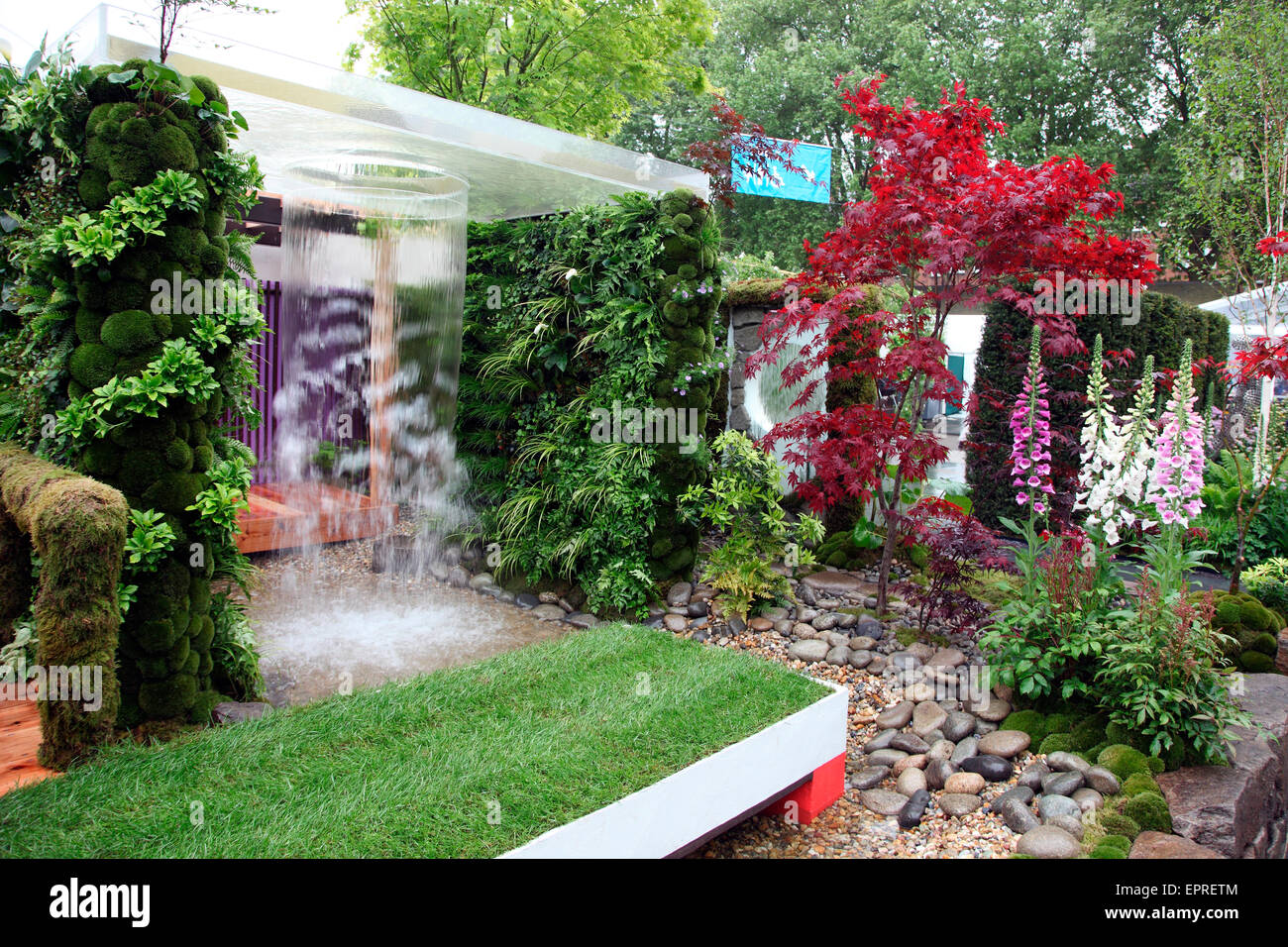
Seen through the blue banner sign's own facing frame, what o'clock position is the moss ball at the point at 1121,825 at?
The moss ball is roughly at 12 o'clock from the blue banner sign.

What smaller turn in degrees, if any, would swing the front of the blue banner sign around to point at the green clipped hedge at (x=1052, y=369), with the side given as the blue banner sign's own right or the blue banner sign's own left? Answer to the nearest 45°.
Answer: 0° — it already faces it

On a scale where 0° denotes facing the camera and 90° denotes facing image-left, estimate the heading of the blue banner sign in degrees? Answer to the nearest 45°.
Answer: approximately 0°

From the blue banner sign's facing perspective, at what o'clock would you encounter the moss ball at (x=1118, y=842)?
The moss ball is roughly at 12 o'clock from the blue banner sign.

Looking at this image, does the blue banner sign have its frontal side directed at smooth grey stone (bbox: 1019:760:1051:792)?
yes

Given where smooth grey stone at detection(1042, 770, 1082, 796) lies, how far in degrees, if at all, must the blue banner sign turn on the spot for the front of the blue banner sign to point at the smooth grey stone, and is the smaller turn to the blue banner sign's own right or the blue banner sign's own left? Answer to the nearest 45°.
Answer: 0° — it already faces it

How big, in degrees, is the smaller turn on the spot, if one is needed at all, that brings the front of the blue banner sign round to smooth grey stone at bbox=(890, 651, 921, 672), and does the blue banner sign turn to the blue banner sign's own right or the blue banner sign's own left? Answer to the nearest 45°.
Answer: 0° — it already faces it

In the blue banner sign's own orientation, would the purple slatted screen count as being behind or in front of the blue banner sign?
in front
